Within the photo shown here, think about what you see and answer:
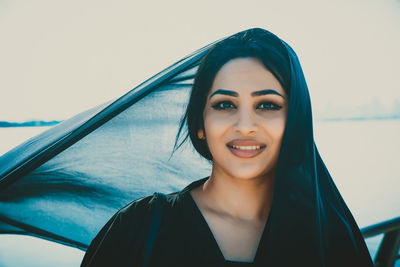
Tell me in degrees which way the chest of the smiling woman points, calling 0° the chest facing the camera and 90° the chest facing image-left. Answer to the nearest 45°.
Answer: approximately 0°
